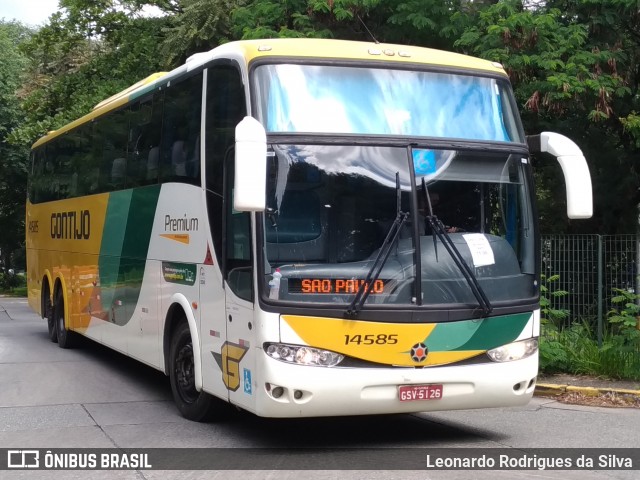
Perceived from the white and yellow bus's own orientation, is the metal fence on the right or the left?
on its left

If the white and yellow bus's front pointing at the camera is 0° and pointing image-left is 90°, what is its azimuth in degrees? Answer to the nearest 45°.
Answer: approximately 315°

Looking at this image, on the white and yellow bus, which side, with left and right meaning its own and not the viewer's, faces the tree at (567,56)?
left

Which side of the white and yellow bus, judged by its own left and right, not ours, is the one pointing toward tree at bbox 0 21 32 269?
back
